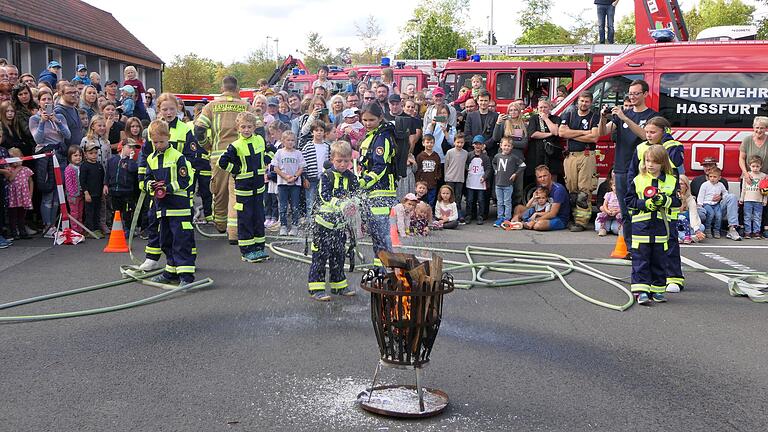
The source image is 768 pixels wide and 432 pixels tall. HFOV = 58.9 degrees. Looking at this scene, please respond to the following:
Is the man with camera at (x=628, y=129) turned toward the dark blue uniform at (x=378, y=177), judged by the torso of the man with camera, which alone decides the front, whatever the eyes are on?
yes

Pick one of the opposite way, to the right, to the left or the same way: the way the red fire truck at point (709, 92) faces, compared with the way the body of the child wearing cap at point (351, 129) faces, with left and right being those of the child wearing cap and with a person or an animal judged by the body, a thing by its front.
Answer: to the right

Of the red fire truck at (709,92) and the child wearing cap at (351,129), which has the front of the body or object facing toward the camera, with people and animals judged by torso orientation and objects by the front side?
the child wearing cap

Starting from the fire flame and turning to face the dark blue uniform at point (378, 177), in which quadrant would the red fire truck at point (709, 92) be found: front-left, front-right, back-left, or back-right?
front-right

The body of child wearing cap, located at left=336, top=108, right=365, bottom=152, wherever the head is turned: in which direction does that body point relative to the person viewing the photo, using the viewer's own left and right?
facing the viewer

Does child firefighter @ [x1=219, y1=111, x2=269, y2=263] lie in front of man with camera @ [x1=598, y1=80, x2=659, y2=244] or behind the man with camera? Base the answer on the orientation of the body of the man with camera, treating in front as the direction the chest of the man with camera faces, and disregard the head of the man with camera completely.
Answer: in front

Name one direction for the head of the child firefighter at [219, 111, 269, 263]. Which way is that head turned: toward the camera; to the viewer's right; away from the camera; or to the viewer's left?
toward the camera

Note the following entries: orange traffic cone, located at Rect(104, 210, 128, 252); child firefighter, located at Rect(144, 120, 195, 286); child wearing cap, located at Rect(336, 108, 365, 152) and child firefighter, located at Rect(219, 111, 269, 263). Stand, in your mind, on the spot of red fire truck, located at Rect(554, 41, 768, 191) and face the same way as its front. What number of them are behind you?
0

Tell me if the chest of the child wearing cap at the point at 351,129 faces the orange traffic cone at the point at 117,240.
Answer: no

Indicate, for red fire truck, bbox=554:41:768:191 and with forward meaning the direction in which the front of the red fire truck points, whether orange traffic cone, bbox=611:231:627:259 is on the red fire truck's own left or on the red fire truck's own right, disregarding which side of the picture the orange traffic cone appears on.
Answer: on the red fire truck's own left

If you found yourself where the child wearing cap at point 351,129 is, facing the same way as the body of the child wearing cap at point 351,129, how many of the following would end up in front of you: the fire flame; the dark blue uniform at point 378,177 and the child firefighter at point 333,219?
3

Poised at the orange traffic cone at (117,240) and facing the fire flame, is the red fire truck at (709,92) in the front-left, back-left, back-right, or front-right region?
front-left

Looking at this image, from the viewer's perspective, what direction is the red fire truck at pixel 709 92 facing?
to the viewer's left

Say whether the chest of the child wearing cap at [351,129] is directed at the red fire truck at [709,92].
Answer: no
